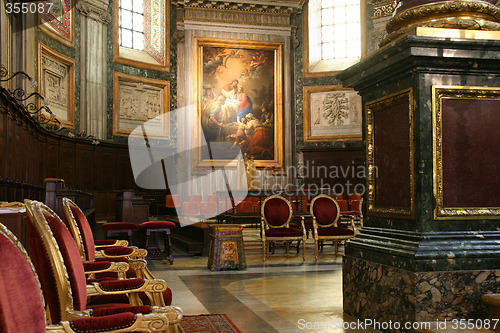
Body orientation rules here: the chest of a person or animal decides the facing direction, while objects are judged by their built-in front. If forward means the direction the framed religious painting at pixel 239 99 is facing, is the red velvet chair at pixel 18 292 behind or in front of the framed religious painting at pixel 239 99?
in front

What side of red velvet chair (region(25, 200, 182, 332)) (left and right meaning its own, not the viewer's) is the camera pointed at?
right

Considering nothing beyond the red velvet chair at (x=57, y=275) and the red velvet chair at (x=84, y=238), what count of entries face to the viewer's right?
2

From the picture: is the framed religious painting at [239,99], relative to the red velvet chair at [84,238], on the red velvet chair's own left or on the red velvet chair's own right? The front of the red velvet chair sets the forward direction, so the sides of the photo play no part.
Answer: on the red velvet chair's own left

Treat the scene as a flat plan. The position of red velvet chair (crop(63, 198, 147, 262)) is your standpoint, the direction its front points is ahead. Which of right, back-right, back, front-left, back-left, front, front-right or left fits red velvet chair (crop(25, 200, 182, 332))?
right

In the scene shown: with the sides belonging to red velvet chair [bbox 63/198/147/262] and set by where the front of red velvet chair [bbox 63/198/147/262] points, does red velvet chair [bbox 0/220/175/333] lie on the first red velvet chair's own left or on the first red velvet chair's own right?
on the first red velvet chair's own right

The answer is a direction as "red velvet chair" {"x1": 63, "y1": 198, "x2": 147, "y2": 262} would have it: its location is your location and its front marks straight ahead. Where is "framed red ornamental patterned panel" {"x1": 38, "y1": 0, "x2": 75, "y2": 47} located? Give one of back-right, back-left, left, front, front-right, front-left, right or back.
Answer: left

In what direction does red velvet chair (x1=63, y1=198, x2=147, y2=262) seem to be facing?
to the viewer's right

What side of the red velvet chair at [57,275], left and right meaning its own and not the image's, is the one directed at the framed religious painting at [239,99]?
left

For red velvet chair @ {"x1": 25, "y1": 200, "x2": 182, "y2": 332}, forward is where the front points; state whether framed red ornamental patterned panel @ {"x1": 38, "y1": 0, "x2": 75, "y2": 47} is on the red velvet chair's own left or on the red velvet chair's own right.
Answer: on the red velvet chair's own left

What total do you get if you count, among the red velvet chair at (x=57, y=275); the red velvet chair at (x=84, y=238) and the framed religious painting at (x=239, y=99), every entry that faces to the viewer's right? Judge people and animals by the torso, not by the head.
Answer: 2
